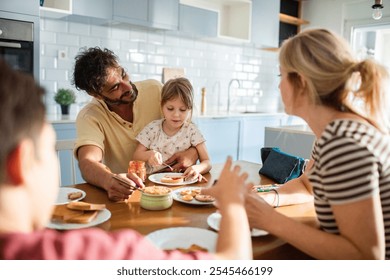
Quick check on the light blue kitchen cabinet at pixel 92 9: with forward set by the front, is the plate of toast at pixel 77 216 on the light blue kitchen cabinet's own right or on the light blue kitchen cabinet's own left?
on the light blue kitchen cabinet's own right

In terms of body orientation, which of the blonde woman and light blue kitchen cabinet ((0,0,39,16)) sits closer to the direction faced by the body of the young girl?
the blonde woman

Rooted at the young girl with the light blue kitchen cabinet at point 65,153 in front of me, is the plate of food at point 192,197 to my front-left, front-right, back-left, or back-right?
back-left

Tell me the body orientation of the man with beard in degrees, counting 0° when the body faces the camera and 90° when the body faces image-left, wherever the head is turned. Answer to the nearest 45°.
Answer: approximately 315°

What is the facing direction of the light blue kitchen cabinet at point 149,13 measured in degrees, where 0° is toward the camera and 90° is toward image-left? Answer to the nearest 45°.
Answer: approximately 315°

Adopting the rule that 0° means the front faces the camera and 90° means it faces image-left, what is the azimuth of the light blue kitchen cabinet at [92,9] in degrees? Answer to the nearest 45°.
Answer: approximately 315°

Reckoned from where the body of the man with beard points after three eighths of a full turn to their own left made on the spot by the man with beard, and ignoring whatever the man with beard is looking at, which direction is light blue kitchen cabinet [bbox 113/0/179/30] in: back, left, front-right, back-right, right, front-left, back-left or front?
front

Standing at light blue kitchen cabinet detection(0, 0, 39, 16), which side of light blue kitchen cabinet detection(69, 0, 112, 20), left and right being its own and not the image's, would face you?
right

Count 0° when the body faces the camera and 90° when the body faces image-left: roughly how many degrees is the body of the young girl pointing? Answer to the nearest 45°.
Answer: approximately 0°

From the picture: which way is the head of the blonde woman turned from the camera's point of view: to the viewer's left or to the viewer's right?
to the viewer's left

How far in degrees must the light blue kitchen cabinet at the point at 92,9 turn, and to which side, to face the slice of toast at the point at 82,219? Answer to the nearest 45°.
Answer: approximately 45° to its right

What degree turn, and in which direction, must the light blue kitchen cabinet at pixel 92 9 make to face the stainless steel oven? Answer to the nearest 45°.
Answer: approximately 90° to its right

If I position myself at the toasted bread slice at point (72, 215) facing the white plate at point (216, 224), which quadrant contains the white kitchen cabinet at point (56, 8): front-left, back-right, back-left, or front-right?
back-left
